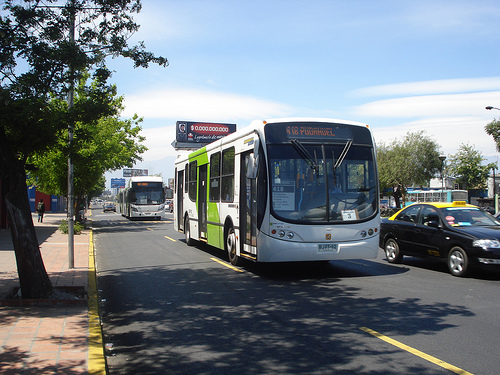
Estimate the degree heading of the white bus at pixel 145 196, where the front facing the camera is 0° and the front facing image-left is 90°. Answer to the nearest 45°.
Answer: approximately 0°

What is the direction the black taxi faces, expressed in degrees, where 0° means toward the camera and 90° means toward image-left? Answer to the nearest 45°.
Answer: approximately 315°

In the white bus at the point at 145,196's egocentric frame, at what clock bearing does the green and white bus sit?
The green and white bus is roughly at 12 o'clock from the white bus.

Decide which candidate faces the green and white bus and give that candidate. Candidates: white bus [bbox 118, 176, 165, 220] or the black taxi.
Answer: the white bus
